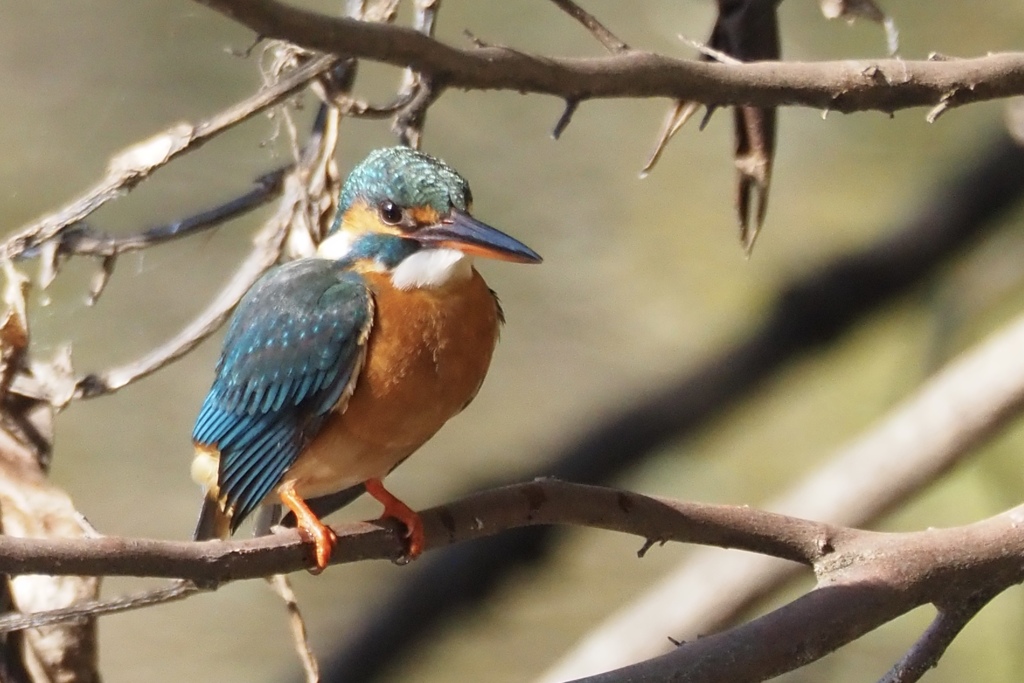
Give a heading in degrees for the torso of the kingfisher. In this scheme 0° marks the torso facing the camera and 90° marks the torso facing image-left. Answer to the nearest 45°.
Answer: approximately 315°

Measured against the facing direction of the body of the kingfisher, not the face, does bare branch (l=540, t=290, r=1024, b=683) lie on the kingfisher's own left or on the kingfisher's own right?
on the kingfisher's own left

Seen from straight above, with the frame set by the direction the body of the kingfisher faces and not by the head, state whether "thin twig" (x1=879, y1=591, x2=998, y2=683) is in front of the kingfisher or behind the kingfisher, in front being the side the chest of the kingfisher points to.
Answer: in front

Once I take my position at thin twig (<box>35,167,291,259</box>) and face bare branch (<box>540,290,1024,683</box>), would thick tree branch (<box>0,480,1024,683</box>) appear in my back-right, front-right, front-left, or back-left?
front-right
